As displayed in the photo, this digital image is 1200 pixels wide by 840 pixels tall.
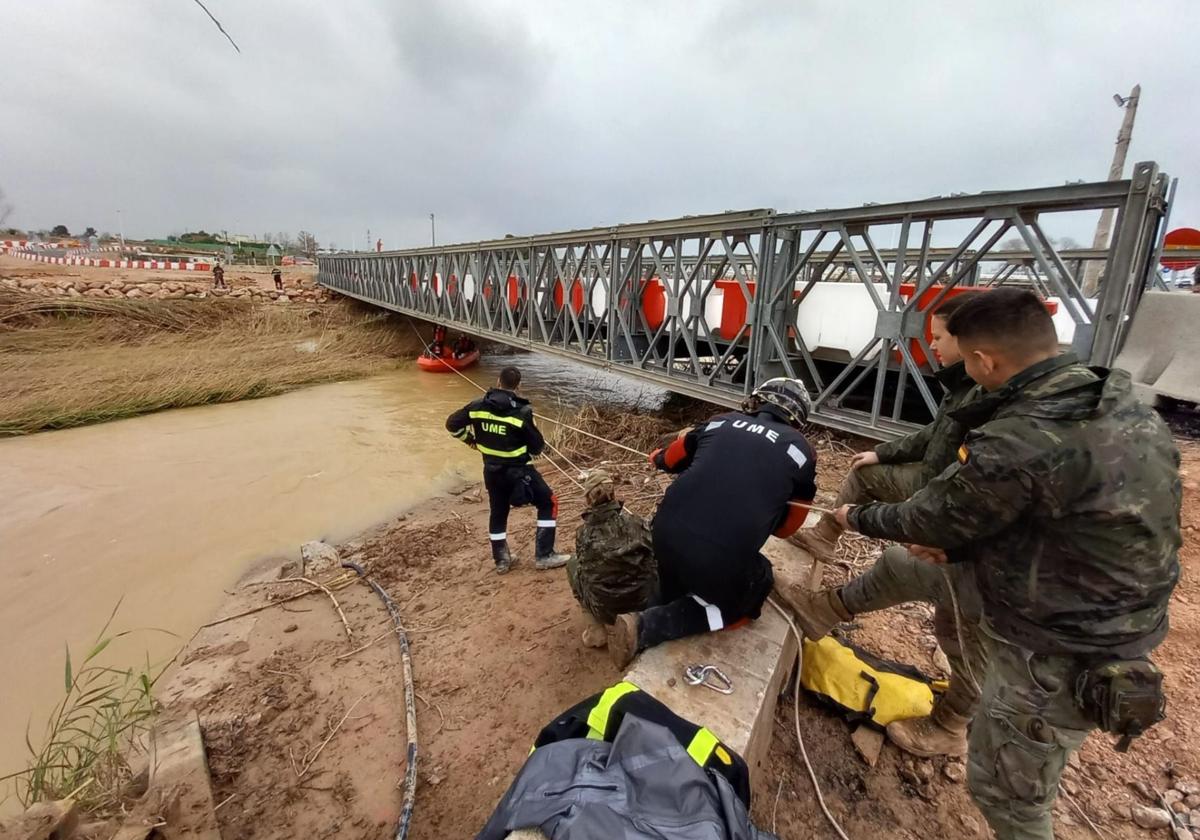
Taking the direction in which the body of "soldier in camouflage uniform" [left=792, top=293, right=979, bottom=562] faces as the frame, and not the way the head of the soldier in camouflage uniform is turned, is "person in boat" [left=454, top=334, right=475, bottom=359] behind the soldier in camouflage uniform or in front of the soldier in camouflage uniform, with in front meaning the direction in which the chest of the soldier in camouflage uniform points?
in front

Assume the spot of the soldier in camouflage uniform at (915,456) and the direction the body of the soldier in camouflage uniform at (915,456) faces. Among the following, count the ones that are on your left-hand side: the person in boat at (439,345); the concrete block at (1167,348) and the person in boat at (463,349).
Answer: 0

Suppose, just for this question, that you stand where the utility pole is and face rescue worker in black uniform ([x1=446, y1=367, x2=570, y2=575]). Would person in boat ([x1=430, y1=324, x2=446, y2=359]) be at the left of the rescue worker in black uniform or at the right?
right

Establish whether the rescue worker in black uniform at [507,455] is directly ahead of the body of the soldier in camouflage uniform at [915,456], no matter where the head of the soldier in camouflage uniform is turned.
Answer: yes

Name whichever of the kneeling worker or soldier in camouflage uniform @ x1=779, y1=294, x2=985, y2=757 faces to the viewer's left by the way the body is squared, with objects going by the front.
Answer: the soldier in camouflage uniform

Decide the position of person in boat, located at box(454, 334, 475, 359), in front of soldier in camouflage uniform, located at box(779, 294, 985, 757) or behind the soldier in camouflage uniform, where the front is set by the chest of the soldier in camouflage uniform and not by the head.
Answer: in front

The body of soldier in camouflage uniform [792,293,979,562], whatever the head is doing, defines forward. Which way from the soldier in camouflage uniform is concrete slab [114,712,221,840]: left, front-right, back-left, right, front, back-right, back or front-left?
front-left

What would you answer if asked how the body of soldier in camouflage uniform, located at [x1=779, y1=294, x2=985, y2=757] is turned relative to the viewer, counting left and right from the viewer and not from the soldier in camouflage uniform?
facing to the left of the viewer

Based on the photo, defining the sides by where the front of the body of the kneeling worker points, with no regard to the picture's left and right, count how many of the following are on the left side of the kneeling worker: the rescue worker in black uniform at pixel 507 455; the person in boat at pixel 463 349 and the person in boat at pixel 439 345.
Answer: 3

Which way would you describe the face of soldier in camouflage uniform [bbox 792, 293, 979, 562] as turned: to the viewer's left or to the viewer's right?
to the viewer's left

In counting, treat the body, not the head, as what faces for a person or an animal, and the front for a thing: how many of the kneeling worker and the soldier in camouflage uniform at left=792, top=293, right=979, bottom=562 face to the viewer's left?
1

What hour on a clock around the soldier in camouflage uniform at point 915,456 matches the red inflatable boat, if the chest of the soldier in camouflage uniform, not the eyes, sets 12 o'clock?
The red inflatable boat is roughly at 1 o'clock from the soldier in camouflage uniform.

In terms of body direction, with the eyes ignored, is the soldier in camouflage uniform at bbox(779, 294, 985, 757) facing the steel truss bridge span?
no

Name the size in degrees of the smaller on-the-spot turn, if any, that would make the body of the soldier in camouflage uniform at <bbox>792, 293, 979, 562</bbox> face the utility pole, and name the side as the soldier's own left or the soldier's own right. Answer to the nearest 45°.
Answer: approximately 90° to the soldier's own right

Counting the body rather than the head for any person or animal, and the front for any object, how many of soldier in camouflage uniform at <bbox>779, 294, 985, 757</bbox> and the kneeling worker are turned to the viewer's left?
1

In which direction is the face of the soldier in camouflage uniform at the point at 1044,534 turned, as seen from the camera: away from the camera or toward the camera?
away from the camera
